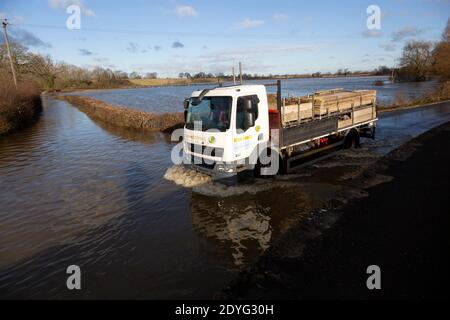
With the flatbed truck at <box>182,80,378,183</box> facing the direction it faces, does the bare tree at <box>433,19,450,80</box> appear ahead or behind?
behind

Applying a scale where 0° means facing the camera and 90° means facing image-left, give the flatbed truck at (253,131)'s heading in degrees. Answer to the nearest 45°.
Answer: approximately 45°
